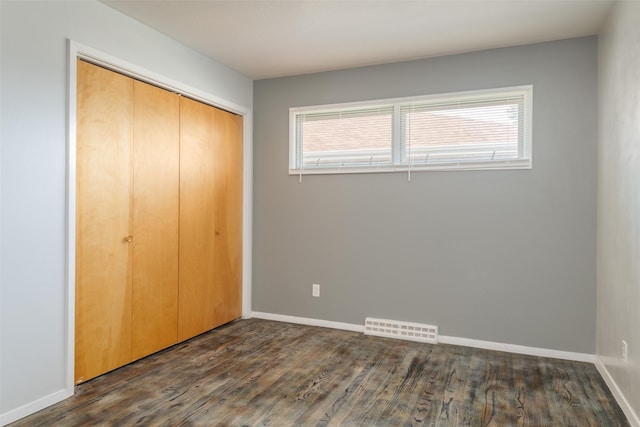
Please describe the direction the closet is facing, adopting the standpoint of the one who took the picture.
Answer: facing the viewer and to the right of the viewer

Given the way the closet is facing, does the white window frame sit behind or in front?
in front
